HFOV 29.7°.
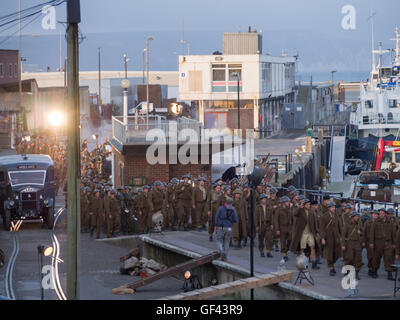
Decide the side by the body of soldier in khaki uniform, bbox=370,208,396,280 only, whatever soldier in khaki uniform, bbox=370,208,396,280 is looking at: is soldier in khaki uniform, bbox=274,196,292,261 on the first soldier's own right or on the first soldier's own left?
on the first soldier's own right

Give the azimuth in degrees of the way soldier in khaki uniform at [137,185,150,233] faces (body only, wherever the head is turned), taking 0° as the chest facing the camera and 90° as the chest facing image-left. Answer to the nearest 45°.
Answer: approximately 315°

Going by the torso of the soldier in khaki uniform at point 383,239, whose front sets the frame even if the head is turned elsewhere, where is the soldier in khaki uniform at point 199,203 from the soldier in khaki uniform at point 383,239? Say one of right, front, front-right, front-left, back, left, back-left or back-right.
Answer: back-right

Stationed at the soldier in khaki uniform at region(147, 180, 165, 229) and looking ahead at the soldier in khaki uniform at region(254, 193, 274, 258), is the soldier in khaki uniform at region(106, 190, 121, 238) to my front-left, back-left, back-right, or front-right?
back-right

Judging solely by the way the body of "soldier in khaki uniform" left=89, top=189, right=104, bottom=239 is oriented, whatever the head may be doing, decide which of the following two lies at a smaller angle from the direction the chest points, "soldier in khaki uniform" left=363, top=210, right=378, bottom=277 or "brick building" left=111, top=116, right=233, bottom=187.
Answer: the soldier in khaki uniform

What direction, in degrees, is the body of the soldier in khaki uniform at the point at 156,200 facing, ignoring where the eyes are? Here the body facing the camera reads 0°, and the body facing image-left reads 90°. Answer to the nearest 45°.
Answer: approximately 315°

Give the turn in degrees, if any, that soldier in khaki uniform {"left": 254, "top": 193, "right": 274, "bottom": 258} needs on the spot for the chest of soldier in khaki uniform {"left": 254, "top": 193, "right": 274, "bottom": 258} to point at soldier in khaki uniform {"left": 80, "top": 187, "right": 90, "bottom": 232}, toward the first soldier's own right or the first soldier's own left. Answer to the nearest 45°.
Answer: approximately 135° to the first soldier's own right

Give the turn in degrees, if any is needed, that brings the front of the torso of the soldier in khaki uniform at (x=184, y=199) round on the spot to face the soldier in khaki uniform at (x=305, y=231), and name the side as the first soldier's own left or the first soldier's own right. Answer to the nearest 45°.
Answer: approximately 45° to the first soldier's own left
